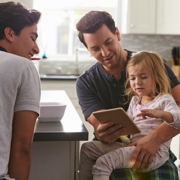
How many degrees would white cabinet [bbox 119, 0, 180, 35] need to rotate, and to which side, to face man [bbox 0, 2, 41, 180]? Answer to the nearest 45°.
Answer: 0° — it already faces them

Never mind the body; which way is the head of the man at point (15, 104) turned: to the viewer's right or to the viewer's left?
to the viewer's right

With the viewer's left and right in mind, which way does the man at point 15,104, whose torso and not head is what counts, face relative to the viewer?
facing away from the viewer and to the right of the viewer

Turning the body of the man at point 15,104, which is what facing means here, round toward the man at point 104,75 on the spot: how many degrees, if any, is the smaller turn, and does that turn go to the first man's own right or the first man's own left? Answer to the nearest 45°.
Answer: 0° — they already face them

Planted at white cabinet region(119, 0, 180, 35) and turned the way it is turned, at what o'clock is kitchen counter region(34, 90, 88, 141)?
The kitchen counter is roughly at 12 o'clock from the white cabinet.

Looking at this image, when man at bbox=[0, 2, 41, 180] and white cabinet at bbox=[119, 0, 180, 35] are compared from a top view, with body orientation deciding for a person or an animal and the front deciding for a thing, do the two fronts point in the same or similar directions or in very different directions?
very different directions

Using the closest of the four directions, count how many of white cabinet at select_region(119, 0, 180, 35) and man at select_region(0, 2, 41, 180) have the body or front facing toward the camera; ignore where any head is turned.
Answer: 1
